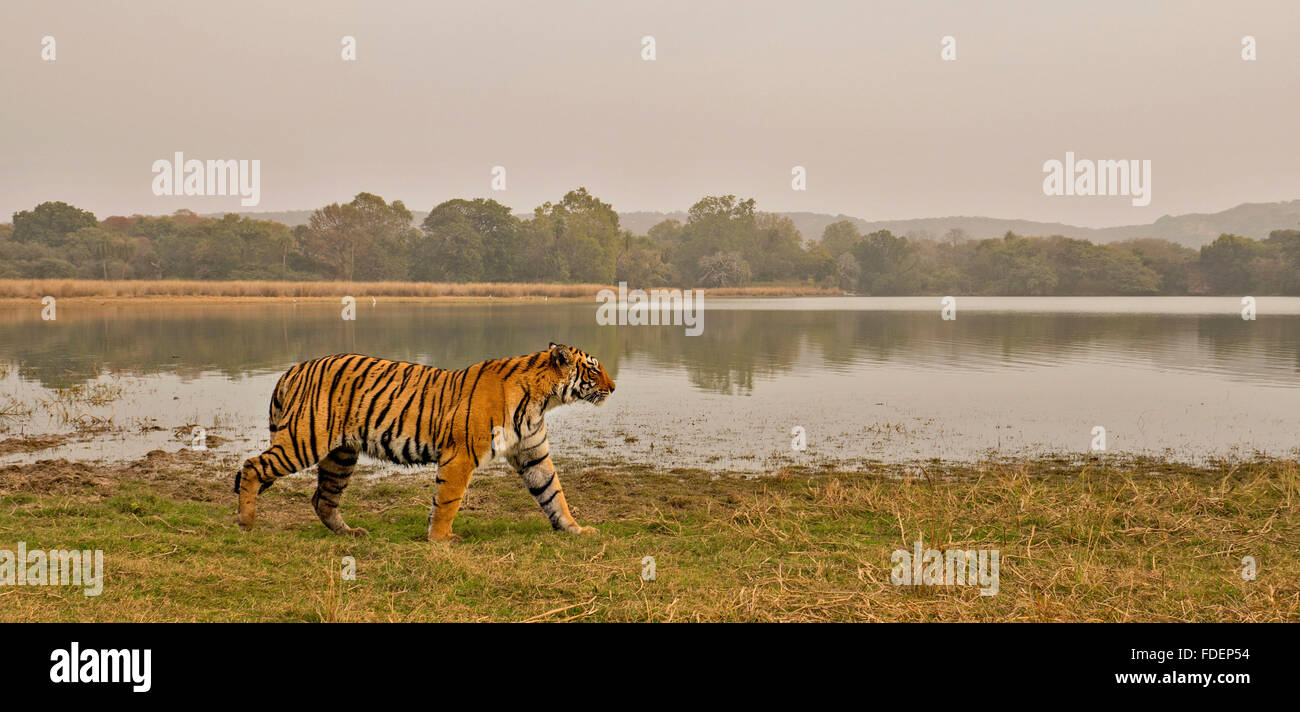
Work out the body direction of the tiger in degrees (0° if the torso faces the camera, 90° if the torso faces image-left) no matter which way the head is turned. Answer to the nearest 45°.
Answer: approximately 270°
